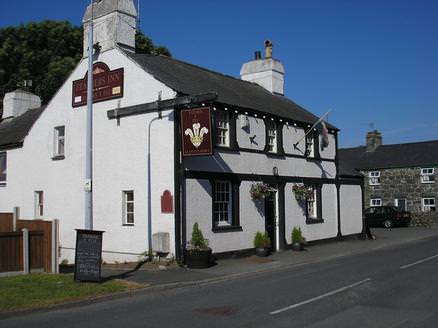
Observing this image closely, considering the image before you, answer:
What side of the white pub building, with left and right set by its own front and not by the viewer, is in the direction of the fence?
right

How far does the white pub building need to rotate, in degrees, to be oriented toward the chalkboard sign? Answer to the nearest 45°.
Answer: approximately 45° to its right

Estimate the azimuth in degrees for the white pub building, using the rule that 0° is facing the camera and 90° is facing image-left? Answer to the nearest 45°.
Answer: approximately 315°

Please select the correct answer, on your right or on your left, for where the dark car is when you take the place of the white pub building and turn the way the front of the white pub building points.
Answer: on your left

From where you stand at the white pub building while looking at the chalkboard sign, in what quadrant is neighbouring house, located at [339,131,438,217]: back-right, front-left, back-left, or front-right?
back-left

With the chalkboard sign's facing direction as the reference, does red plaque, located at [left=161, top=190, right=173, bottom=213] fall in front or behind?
behind

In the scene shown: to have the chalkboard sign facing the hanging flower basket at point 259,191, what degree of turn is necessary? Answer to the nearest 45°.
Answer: approximately 135° to its left

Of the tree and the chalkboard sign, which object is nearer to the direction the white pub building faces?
the chalkboard sign

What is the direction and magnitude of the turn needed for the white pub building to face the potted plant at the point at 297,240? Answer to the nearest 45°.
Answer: approximately 45° to its left

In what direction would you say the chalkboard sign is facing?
toward the camera

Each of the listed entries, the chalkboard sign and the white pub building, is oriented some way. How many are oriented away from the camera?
0

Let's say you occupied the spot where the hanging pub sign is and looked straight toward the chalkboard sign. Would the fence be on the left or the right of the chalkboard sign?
right

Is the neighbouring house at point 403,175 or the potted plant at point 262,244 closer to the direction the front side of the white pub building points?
the potted plant

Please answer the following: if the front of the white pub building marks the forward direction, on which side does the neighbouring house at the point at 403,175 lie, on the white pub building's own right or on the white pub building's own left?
on the white pub building's own left

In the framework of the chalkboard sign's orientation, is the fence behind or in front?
behind
